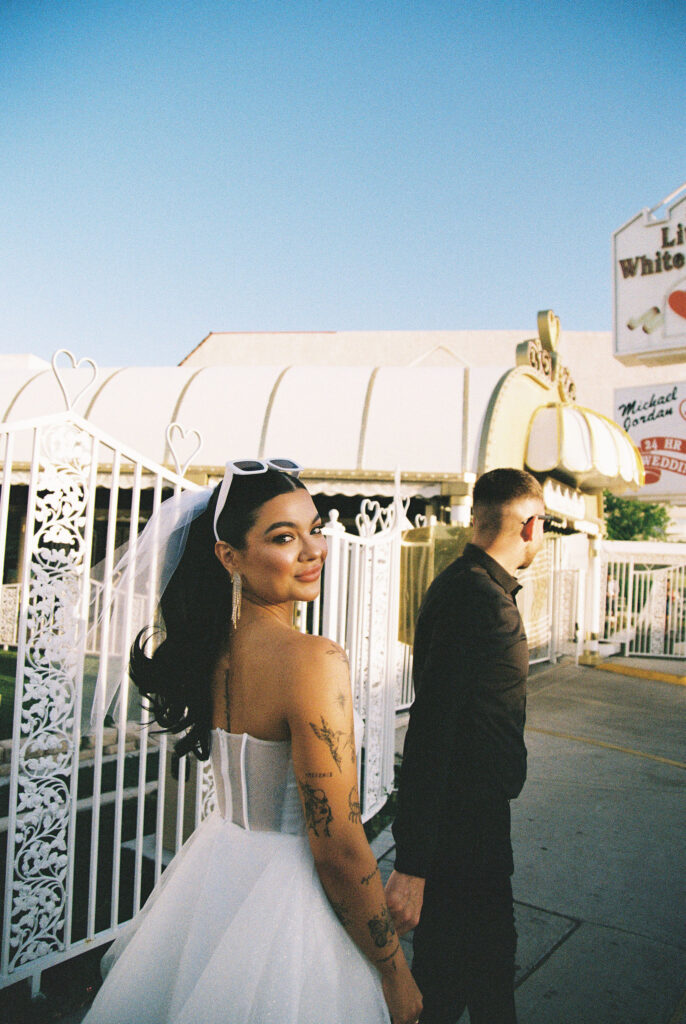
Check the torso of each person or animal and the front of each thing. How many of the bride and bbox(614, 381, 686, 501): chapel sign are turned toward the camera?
1

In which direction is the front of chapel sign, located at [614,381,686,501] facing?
toward the camera

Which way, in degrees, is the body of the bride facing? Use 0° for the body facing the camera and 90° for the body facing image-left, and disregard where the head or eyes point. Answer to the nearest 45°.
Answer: approximately 225°

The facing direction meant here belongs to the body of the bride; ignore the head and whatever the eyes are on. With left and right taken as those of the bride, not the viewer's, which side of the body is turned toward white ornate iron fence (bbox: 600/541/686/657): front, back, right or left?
front

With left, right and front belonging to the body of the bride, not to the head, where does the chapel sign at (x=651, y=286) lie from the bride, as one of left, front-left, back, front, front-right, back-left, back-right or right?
front

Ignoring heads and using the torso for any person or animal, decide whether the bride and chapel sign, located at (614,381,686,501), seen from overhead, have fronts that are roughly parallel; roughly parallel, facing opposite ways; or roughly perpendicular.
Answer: roughly parallel, facing opposite ways

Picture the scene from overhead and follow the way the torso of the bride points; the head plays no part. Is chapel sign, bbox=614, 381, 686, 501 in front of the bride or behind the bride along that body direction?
in front

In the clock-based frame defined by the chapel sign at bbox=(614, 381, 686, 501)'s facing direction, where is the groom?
The groom is roughly at 12 o'clock from the chapel sign.

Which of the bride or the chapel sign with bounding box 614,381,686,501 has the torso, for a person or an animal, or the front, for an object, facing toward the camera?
the chapel sign

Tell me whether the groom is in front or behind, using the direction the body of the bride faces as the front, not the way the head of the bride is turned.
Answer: in front

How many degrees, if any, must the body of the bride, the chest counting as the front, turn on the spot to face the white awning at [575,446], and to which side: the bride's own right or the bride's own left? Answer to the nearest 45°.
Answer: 0° — they already face it
